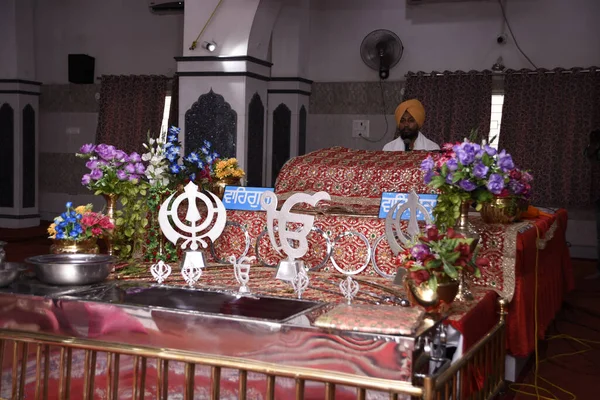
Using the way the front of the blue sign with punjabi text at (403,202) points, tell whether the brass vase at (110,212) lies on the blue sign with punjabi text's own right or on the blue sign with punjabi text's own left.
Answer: on the blue sign with punjabi text's own right

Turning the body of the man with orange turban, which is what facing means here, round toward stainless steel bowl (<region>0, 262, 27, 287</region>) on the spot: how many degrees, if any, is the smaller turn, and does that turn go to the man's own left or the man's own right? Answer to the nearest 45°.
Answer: approximately 45° to the man's own right

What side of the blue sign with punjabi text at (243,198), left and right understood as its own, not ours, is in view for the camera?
front

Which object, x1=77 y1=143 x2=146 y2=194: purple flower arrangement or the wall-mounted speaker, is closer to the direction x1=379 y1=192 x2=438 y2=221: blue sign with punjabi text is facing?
the purple flower arrangement

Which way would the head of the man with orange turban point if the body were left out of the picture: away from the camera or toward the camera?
toward the camera

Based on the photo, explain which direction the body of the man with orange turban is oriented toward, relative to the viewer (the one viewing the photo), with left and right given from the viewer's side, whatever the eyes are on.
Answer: facing the viewer

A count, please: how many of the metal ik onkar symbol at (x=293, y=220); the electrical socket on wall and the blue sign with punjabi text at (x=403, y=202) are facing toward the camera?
3

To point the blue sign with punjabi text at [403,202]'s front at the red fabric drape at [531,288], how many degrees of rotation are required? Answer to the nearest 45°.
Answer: approximately 90° to its left

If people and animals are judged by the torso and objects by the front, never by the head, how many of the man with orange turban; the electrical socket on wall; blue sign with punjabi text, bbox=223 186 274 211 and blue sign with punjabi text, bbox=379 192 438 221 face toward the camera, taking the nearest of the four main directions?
4

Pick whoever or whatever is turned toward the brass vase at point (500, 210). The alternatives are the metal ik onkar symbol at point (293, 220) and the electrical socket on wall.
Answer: the electrical socket on wall

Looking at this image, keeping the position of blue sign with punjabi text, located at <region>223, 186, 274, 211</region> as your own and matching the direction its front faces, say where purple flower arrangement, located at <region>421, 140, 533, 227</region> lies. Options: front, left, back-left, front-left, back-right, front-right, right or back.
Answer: front-left

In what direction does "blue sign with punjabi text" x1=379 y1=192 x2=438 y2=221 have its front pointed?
toward the camera
